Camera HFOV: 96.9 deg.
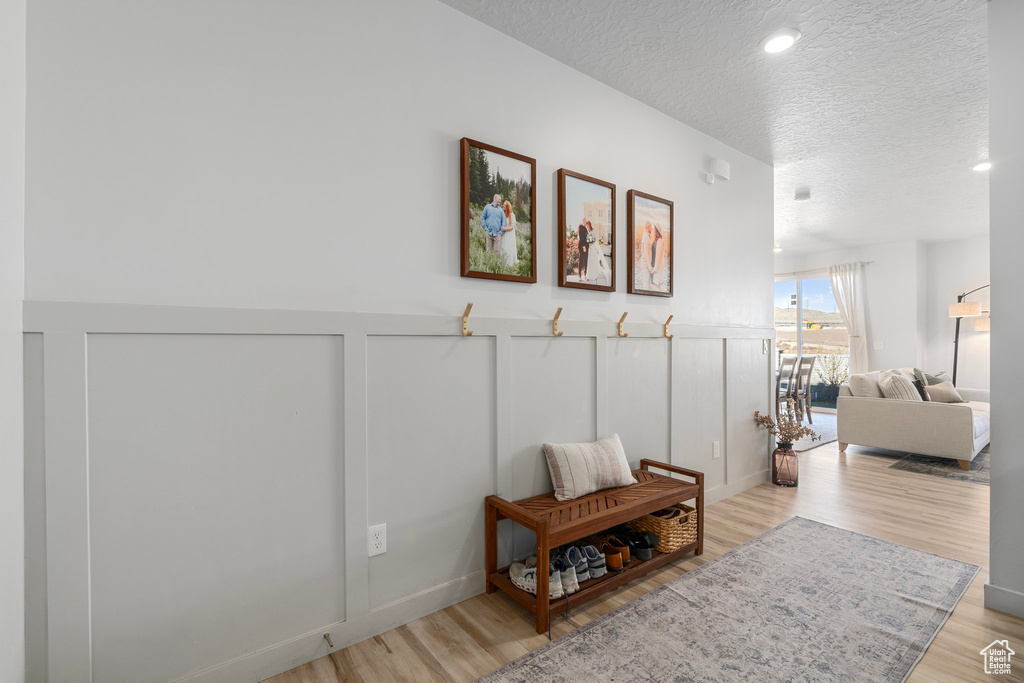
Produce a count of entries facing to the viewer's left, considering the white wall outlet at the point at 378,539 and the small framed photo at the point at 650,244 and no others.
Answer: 0

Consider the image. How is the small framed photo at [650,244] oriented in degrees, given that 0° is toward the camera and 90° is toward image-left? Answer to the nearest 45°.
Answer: approximately 315°

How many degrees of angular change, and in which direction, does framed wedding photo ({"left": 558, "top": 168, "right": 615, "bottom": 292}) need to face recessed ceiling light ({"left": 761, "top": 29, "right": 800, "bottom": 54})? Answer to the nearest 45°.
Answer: approximately 45° to its left

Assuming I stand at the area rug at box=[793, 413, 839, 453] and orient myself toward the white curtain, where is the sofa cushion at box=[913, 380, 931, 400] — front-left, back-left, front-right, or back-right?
back-right

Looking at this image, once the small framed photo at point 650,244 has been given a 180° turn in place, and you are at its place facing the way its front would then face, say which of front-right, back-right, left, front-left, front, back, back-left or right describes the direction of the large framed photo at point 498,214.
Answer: left

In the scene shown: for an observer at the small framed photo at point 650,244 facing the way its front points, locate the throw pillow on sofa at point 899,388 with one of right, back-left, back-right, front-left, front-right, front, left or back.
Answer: left
